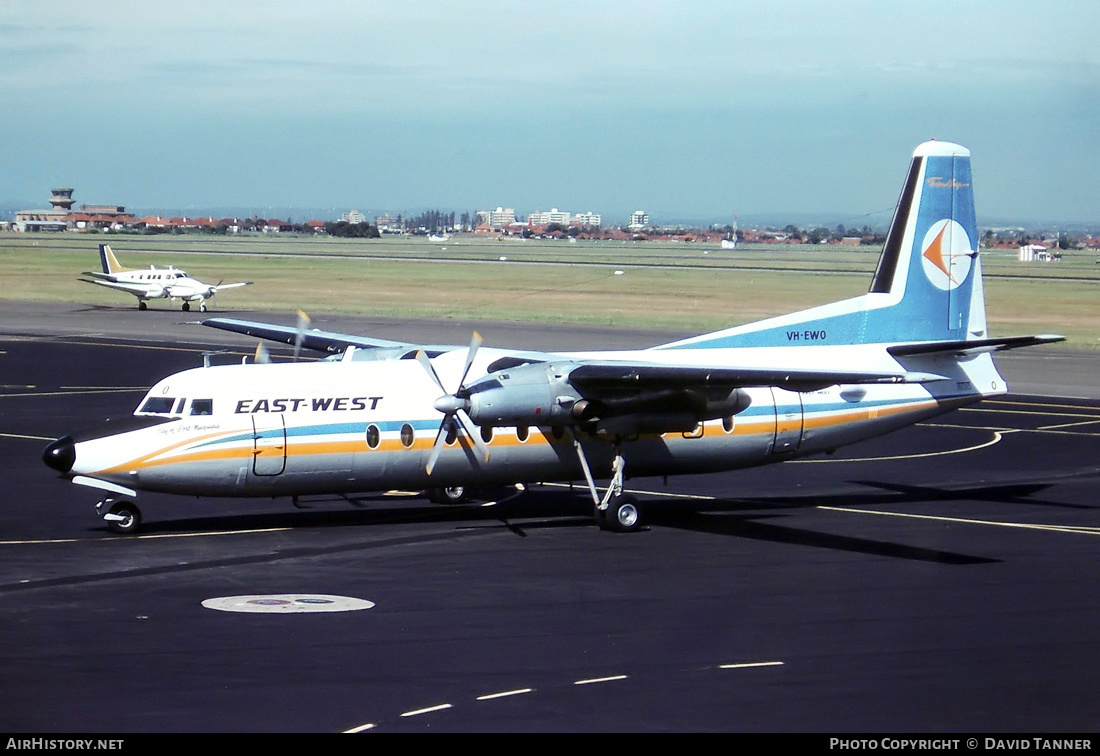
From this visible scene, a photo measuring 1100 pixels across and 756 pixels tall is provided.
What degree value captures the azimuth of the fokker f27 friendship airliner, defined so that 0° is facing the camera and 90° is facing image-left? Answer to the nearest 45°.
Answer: approximately 45°
